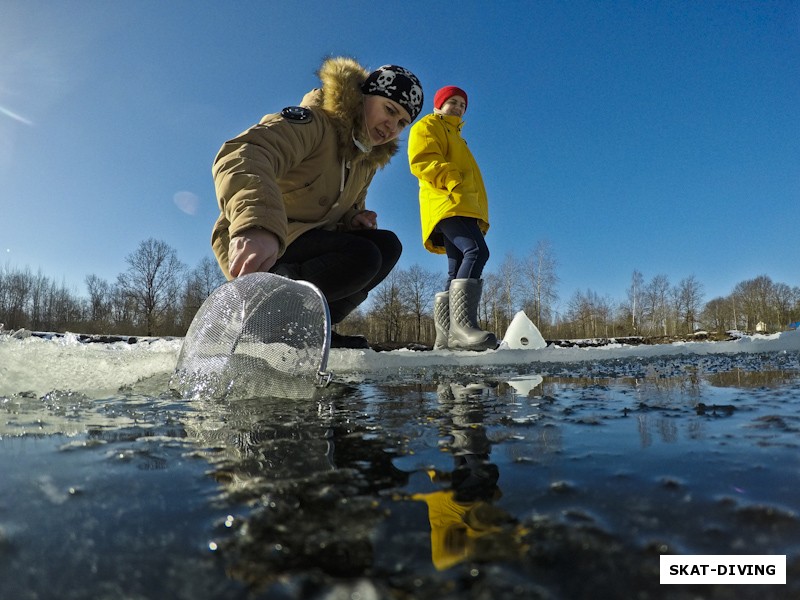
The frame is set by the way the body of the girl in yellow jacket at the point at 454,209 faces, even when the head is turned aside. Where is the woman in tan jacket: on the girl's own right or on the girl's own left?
on the girl's own right

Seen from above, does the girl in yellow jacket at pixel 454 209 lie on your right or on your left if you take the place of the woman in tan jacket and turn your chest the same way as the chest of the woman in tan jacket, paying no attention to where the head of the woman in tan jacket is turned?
on your left

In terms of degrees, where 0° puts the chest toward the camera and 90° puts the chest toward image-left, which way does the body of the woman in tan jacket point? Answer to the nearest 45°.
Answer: approximately 315°
